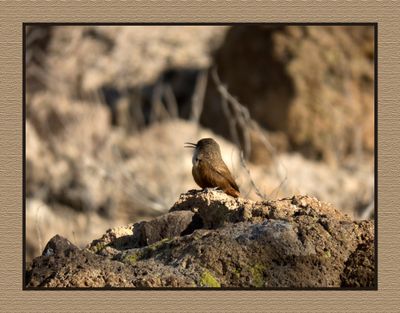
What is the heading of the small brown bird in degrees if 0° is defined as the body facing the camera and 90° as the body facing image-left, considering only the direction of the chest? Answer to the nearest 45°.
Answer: approximately 90°

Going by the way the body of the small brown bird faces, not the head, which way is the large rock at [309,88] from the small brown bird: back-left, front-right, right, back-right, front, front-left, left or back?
right
